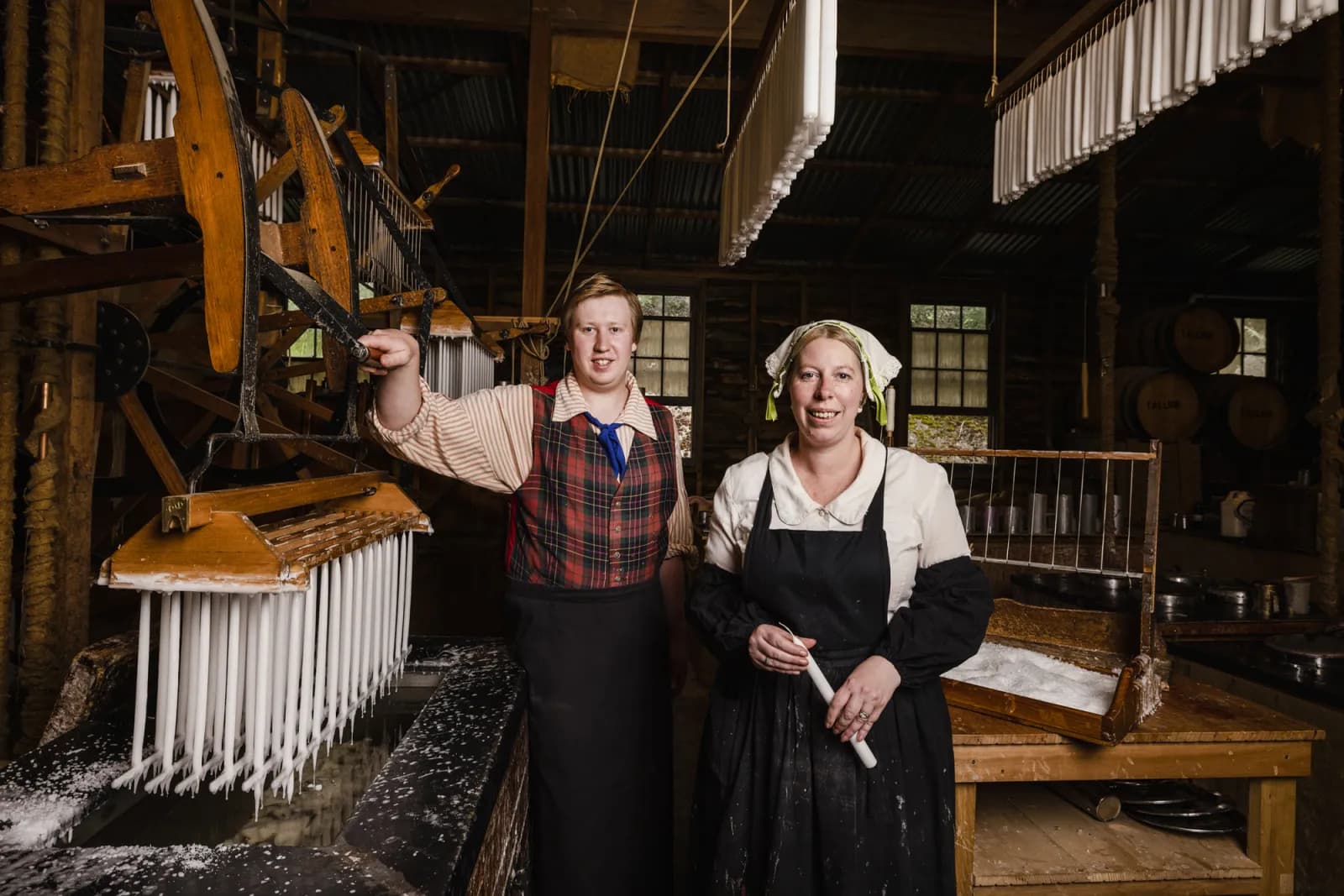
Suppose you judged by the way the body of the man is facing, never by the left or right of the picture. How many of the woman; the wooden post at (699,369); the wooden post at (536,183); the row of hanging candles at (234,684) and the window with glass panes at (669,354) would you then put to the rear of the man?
3

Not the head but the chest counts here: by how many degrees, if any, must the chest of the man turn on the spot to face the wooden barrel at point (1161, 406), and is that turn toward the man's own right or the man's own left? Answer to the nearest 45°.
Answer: approximately 135° to the man's own left

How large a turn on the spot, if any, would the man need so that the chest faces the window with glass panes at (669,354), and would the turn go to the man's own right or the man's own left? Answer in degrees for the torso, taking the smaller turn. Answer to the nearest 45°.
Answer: approximately 180°

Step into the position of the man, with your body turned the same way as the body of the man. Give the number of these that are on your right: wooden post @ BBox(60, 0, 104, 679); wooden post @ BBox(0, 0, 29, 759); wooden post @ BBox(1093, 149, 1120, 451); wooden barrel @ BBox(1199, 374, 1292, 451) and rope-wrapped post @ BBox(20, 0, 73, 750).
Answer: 3

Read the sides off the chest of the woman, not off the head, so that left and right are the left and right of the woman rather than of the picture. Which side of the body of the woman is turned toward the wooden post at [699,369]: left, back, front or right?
back

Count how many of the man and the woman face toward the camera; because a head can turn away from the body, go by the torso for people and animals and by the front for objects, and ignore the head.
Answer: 2

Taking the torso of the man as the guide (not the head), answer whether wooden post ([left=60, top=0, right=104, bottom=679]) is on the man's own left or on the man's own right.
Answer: on the man's own right

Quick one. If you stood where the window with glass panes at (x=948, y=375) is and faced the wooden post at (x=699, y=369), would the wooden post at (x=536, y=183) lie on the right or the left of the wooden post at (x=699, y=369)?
left

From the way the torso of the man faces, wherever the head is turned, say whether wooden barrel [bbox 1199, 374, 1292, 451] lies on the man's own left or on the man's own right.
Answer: on the man's own left

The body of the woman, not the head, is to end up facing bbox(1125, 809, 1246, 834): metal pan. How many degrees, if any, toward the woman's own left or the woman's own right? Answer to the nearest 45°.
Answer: approximately 135° to the woman's own left

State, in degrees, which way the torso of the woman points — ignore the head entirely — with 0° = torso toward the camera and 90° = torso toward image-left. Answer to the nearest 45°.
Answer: approximately 0°

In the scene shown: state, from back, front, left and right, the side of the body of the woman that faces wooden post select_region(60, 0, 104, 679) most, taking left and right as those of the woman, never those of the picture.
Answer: right
